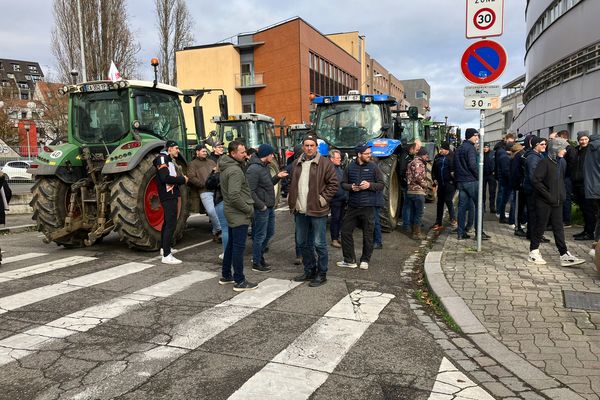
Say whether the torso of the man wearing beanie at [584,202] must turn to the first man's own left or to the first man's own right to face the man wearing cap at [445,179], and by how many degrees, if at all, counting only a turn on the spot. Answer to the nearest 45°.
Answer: approximately 45° to the first man's own right

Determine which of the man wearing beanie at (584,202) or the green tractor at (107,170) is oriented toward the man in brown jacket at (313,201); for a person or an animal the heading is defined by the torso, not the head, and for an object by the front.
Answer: the man wearing beanie

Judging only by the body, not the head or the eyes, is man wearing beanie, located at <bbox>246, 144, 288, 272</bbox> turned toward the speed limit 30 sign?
yes

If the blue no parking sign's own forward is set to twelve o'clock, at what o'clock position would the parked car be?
The parked car is roughly at 4 o'clock from the blue no parking sign.

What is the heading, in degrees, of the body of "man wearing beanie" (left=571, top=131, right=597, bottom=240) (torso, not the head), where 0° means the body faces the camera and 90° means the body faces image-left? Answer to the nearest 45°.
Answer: approximately 45°

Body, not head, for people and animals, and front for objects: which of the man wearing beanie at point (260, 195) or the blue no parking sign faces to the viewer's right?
the man wearing beanie

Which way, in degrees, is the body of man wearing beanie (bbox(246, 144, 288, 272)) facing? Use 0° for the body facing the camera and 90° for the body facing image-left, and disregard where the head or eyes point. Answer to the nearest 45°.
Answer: approximately 270°

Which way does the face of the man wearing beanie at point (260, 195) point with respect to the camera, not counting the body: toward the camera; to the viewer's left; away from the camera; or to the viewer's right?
to the viewer's right

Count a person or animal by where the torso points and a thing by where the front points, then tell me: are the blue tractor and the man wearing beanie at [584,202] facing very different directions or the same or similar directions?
very different directions

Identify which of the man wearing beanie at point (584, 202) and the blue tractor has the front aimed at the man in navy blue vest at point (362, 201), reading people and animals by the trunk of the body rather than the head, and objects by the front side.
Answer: the man wearing beanie
